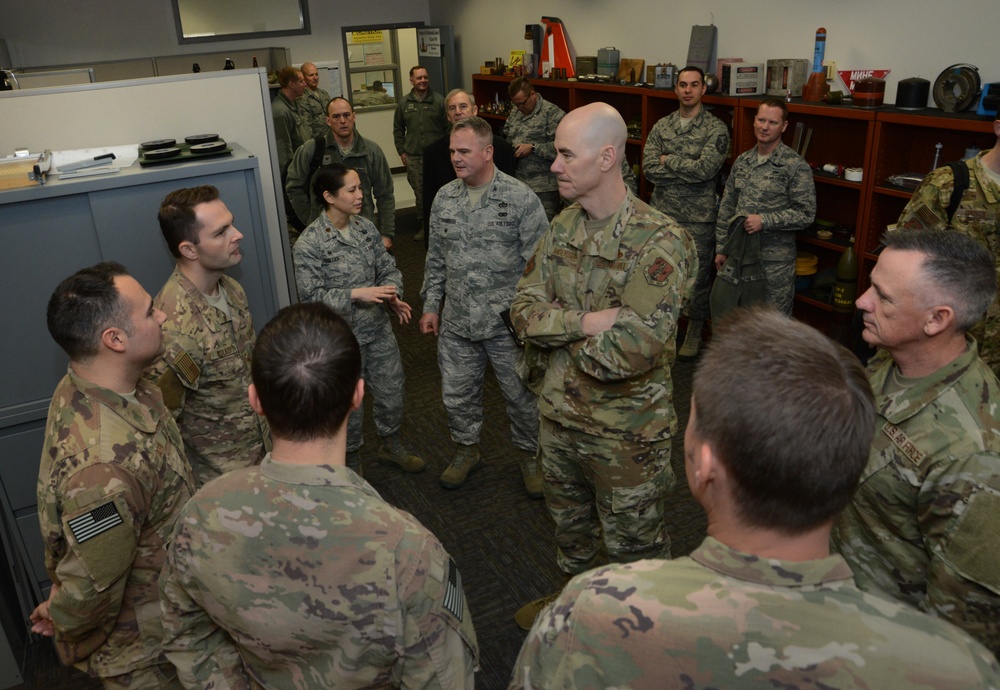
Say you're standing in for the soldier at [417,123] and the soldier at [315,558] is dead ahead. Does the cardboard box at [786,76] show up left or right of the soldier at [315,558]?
left

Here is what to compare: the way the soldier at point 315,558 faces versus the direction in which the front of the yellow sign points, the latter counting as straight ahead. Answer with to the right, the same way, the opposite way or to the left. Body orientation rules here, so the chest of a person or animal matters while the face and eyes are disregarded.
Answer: the opposite way

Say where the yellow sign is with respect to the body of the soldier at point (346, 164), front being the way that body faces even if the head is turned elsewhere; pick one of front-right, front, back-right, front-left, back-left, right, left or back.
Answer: back

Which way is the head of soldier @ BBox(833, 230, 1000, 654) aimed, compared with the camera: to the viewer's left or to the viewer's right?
to the viewer's left

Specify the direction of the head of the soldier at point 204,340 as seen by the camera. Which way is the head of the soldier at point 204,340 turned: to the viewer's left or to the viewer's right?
to the viewer's right

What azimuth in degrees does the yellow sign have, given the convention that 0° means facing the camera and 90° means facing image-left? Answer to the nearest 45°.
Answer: approximately 0°

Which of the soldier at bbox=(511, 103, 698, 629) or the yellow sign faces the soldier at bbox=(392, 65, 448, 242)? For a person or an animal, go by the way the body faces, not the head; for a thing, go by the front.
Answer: the yellow sign

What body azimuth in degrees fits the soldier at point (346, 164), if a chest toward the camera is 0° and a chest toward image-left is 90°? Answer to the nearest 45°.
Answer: approximately 0°

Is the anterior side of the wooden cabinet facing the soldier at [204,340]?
yes

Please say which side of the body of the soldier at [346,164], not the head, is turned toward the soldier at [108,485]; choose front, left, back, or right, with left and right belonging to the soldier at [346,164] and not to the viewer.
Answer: front

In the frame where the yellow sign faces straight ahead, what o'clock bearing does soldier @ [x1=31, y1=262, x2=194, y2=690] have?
The soldier is roughly at 12 o'clock from the yellow sign.

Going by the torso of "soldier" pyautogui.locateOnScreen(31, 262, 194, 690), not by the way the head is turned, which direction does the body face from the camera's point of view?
to the viewer's right

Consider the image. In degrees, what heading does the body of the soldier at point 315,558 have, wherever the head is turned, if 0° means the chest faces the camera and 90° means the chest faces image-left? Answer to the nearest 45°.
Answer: approximately 180°
